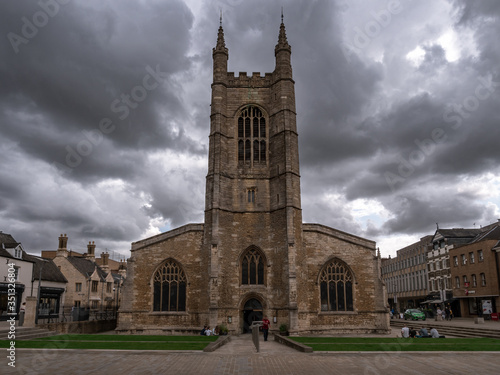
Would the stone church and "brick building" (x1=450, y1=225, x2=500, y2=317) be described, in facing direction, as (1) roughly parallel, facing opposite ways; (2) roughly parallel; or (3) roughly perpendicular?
roughly perpendicular

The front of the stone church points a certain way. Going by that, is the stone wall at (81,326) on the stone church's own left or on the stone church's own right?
on the stone church's own right

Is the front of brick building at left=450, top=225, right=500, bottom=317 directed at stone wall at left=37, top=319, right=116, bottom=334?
yes

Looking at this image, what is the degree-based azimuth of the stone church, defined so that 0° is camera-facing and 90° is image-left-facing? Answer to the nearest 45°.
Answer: approximately 0°

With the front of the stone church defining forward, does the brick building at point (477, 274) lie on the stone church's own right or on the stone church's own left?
on the stone church's own left

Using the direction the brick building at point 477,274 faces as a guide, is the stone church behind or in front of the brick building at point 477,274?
in front

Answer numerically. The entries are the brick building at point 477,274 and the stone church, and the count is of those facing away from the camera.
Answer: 0

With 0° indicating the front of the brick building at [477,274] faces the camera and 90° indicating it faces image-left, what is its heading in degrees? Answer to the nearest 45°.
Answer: approximately 45°
